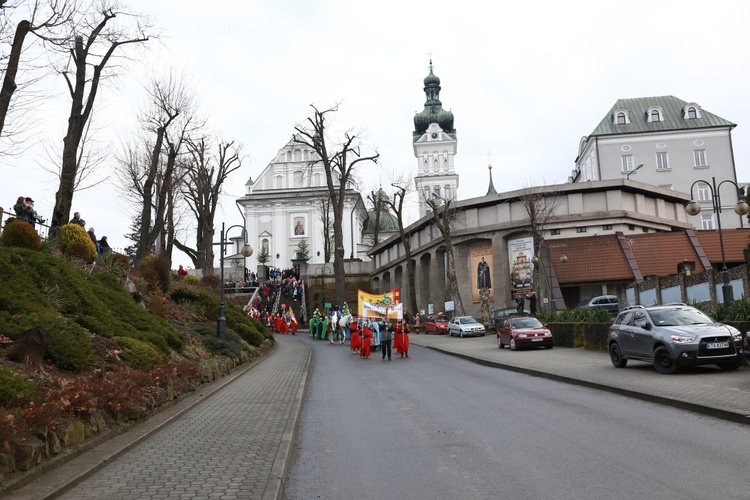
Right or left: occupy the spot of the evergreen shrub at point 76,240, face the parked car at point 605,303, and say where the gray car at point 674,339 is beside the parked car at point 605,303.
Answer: right

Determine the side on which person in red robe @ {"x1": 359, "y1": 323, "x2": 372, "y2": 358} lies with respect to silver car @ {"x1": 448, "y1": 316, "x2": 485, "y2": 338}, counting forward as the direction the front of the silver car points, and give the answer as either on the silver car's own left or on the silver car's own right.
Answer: on the silver car's own right

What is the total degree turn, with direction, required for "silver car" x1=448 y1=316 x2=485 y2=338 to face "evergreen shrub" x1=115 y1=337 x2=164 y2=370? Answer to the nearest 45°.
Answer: approximately 45° to its right

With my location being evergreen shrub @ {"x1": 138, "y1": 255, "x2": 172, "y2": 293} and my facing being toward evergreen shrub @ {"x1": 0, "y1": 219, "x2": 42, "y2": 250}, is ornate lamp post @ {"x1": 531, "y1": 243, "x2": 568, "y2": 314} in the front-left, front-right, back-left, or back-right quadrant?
back-left

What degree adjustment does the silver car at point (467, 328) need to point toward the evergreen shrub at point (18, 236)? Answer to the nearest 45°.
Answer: approximately 45° to its right
